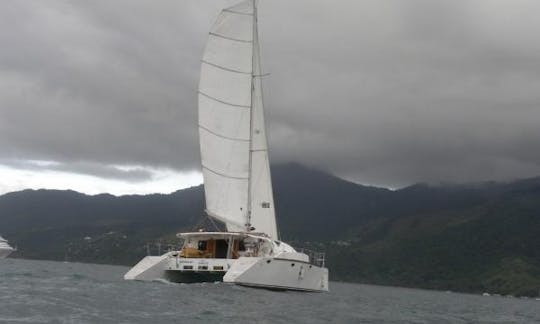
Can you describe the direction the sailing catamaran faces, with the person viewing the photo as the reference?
facing away from the viewer and to the right of the viewer
